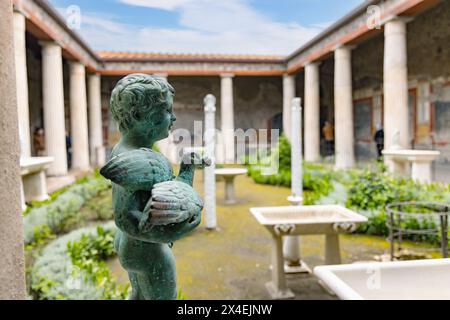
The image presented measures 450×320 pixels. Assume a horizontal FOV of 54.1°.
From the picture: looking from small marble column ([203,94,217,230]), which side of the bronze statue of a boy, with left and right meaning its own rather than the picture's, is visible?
left

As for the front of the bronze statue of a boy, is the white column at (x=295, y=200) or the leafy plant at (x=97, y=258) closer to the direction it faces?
the white column

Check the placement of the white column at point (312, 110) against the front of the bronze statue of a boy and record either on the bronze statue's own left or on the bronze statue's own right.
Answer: on the bronze statue's own left

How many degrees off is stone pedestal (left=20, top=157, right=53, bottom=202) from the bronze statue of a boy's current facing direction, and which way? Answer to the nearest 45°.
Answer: approximately 90° to its left

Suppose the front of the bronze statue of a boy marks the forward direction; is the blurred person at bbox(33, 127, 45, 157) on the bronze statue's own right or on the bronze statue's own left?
on the bronze statue's own left

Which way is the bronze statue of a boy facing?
to the viewer's right

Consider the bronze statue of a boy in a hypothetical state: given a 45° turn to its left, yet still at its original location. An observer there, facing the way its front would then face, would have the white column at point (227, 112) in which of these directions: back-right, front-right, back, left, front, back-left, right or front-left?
front-left

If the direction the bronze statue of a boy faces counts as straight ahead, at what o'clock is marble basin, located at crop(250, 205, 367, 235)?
The marble basin is roughly at 10 o'clock from the bronze statue of a boy.

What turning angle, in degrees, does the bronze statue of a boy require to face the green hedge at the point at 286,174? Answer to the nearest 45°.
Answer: approximately 90° to its left

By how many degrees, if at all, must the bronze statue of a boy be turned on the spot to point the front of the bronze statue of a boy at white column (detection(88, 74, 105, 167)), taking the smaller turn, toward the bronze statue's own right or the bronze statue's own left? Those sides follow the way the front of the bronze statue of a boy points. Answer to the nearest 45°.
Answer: approximately 90° to the bronze statue's own left

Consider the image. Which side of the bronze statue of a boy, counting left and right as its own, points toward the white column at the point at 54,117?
left

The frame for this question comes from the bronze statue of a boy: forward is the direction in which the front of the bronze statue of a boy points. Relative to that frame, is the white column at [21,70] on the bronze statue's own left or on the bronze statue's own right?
on the bronze statue's own left

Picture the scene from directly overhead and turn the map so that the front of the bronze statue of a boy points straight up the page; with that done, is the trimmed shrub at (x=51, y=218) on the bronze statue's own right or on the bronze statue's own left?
on the bronze statue's own left

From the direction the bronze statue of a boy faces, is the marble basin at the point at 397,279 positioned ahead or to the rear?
ahead
